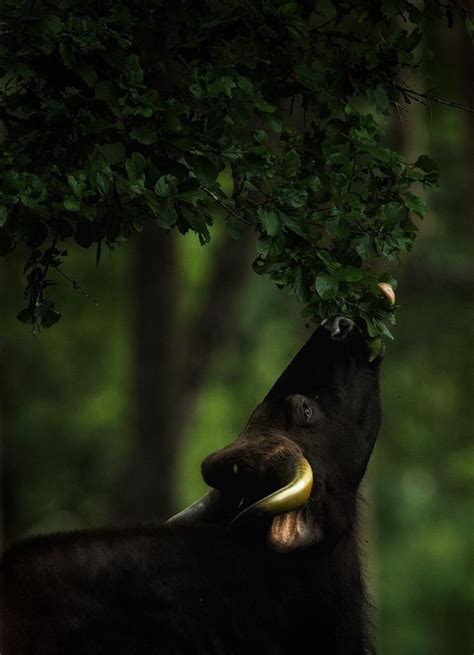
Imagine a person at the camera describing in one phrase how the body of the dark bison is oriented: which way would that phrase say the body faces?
to the viewer's right
